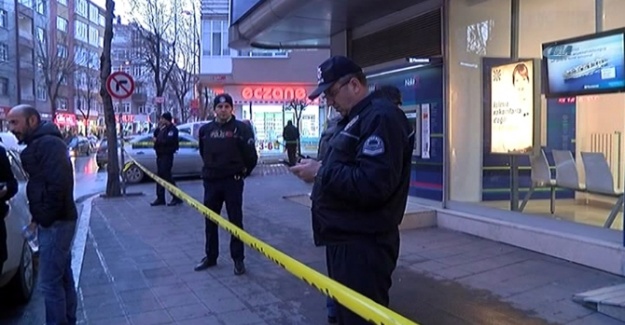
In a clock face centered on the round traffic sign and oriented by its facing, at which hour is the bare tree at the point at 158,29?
The bare tree is roughly at 6 o'clock from the round traffic sign.

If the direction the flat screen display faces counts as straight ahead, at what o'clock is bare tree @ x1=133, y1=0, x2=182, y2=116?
The bare tree is roughly at 3 o'clock from the flat screen display.

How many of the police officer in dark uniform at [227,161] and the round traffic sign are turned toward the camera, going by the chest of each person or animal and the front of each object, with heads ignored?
2

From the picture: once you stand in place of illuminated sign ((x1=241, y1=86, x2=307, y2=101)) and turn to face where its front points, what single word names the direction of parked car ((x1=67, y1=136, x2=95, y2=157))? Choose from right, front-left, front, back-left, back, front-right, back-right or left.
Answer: back-right

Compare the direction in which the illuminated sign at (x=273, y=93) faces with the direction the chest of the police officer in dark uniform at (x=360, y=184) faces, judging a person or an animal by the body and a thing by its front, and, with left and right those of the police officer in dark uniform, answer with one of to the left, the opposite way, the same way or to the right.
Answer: to the left

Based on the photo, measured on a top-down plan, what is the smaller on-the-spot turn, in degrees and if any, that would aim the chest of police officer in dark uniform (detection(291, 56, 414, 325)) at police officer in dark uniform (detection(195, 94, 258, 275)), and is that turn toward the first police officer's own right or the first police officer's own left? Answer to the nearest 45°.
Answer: approximately 90° to the first police officer's own right

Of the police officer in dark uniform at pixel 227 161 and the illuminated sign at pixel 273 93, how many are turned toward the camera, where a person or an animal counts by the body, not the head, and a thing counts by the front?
2

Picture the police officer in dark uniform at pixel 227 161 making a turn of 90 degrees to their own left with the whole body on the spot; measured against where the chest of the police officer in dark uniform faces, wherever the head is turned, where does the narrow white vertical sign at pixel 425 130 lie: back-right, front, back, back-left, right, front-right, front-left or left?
front-left

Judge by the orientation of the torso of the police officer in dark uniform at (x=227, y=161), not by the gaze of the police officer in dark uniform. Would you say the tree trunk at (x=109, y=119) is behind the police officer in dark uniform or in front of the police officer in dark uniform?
behind

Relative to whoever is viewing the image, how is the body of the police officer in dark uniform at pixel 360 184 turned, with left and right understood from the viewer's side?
facing to the left of the viewer

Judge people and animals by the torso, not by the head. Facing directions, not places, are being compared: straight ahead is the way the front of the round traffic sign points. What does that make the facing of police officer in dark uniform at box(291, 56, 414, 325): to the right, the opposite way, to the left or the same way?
to the right

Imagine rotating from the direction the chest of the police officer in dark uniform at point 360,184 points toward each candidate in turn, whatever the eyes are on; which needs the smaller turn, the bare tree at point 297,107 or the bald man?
the bald man
